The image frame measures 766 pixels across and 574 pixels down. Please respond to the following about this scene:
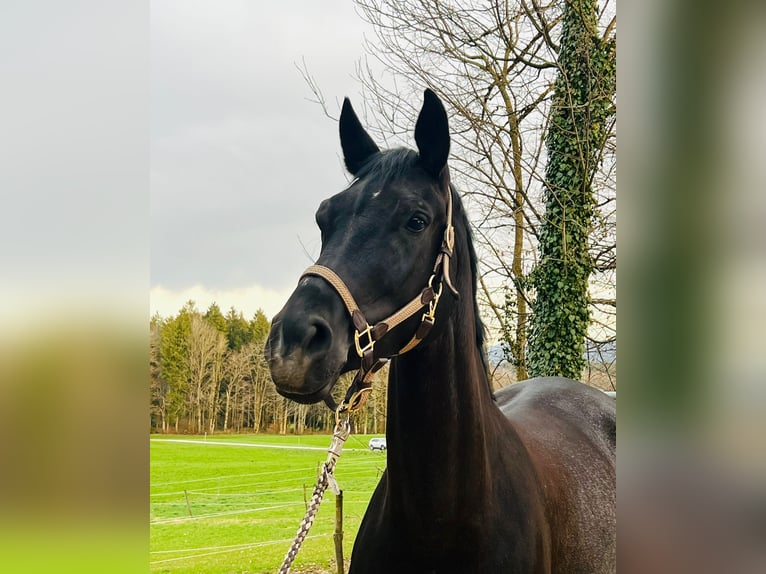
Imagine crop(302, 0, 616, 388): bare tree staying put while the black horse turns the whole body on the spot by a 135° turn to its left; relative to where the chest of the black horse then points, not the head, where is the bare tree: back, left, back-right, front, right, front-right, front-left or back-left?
left

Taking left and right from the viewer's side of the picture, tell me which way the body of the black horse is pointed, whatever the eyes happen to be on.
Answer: facing the viewer and to the left of the viewer

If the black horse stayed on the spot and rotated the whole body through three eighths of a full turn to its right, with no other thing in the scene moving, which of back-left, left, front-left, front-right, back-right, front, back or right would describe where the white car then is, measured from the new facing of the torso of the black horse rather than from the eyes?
front
